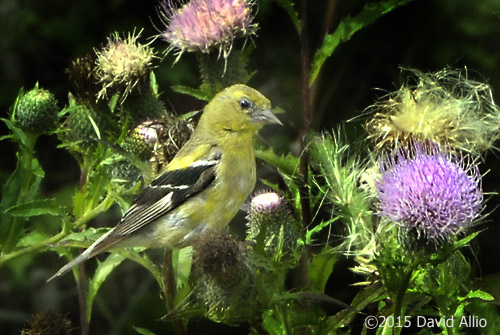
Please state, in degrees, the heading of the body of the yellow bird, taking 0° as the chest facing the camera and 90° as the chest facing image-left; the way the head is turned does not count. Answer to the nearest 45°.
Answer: approximately 270°
